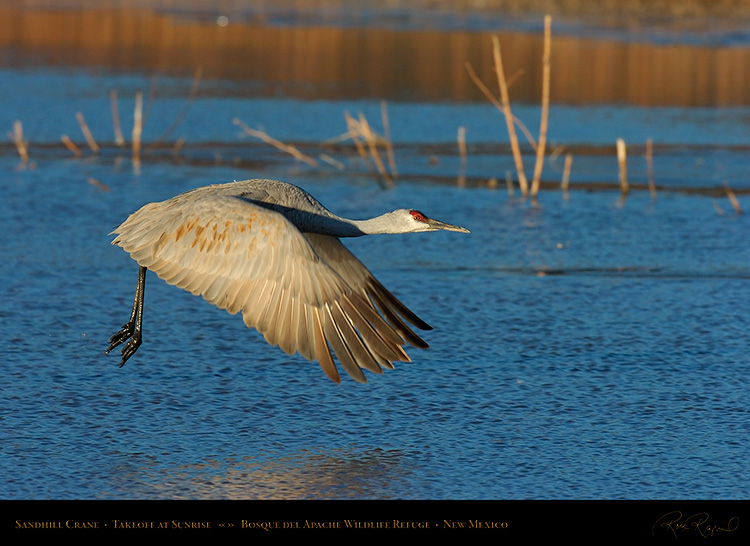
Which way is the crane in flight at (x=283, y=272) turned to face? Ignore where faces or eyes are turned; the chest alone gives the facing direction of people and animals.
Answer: to the viewer's right

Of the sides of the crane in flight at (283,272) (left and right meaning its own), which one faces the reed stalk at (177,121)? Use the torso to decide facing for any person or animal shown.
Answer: left

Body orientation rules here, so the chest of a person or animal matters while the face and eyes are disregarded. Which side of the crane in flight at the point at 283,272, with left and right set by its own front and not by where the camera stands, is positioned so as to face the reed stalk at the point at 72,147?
left

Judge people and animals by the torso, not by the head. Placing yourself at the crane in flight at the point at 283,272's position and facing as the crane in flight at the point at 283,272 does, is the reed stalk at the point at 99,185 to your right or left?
on your left
